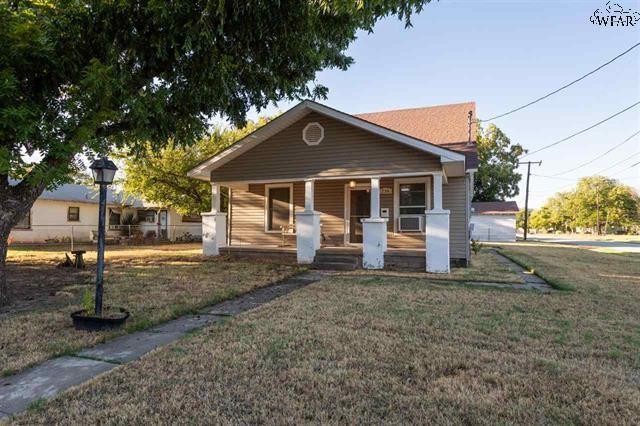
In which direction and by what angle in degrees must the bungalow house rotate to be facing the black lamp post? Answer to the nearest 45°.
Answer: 0° — it already faces it

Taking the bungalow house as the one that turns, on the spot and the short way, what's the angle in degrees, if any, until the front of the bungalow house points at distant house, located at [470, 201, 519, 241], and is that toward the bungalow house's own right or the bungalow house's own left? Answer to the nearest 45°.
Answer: approximately 180°

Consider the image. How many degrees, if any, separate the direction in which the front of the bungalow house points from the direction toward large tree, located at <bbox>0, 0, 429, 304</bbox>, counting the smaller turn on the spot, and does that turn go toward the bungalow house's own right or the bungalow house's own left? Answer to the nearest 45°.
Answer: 0° — it already faces it

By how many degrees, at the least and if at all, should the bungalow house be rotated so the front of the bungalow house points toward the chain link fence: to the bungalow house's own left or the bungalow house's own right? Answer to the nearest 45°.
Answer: approximately 90° to the bungalow house's own right

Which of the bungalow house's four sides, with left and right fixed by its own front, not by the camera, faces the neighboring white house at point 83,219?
right

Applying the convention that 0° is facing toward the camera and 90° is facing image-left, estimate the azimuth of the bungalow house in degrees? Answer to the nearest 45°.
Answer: approximately 45°

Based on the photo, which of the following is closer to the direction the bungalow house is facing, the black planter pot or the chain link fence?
the black planter pot

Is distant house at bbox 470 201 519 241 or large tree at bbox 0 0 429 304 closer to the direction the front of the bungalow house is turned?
the large tree
